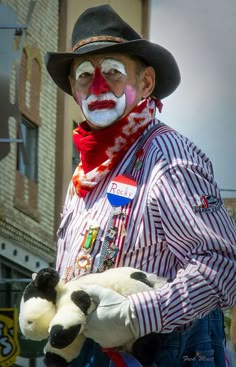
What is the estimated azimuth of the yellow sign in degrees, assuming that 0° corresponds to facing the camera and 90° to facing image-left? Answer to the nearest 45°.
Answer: approximately 0°

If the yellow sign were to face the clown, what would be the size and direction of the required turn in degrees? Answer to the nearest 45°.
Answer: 0° — it already faces them

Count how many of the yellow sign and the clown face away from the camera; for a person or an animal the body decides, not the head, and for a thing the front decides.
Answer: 0

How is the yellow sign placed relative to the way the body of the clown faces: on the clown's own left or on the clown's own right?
on the clown's own right

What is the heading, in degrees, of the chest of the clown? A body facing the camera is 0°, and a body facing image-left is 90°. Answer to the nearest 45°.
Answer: approximately 45°
